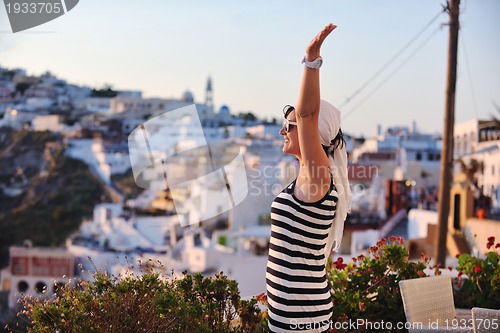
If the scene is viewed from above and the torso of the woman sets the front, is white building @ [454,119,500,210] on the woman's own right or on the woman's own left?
on the woman's own right

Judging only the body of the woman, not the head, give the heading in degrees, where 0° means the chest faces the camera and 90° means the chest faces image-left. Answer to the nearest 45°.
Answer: approximately 90°

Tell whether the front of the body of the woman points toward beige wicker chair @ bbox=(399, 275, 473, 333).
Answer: no

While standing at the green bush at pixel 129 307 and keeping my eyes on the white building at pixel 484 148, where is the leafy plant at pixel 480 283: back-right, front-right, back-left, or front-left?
front-right

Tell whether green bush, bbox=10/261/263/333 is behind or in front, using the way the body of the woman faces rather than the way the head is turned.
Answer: in front

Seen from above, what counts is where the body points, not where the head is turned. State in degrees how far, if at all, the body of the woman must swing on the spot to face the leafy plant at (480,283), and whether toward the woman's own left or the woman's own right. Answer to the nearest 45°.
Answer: approximately 135° to the woman's own right
